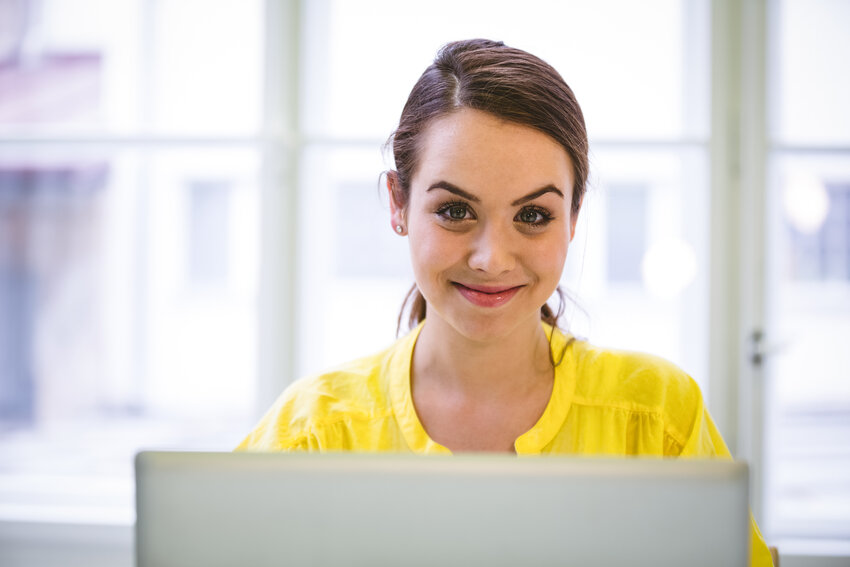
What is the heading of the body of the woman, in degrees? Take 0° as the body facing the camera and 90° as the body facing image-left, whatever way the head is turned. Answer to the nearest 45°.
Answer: approximately 0°

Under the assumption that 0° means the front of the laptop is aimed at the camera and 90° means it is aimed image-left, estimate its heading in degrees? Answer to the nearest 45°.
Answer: approximately 180°

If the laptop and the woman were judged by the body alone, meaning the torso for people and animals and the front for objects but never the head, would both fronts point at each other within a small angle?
yes

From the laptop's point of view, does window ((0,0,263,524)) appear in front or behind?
in front

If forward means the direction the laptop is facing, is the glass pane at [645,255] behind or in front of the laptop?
in front

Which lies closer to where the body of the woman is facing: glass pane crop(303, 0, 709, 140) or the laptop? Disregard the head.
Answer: the laptop

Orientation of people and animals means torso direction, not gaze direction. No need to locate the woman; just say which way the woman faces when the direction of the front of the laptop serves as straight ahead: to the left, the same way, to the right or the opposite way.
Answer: the opposite way
